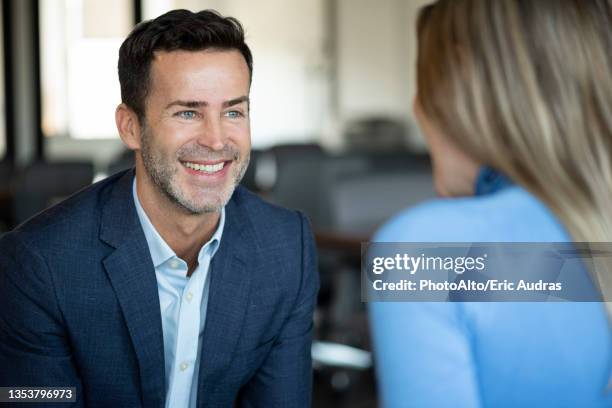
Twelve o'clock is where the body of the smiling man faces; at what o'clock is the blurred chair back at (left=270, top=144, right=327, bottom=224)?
The blurred chair back is roughly at 8 o'clock from the smiling man.

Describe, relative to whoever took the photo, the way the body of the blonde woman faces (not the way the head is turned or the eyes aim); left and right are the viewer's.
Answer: facing away from the viewer and to the left of the viewer

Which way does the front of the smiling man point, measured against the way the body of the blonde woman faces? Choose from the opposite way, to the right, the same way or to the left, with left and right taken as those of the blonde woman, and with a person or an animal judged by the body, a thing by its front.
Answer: the opposite way

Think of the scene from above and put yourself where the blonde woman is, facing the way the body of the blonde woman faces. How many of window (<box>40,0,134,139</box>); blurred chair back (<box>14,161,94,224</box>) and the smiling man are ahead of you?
3

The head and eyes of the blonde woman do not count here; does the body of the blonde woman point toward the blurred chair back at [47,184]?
yes

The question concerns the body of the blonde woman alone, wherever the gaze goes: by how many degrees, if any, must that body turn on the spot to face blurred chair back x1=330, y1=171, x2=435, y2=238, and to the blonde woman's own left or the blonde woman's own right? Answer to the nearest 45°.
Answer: approximately 45° to the blonde woman's own right

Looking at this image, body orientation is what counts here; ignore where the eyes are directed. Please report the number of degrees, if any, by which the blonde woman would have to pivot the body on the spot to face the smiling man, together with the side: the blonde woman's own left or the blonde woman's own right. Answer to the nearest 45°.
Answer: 0° — they already face them

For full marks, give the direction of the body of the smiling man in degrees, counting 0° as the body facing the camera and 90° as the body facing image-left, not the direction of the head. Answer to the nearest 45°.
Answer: approximately 315°

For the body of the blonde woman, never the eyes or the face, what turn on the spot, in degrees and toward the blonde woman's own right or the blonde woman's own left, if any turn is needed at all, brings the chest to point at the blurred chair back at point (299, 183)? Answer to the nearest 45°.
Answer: approximately 45° to the blonde woman's own right

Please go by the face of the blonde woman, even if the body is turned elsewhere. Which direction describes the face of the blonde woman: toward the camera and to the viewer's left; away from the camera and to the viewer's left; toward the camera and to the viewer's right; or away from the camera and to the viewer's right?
away from the camera and to the viewer's left

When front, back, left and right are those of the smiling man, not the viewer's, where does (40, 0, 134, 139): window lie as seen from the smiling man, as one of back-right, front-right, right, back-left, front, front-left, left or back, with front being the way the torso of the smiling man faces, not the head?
back-left
